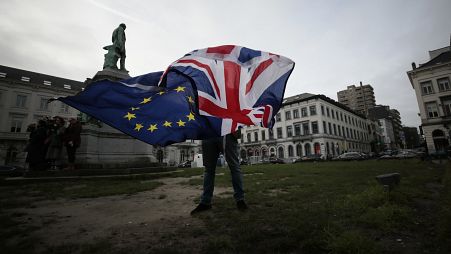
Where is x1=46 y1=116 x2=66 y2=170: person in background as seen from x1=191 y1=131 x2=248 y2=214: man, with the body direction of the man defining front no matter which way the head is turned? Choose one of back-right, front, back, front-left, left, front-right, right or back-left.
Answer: back-right

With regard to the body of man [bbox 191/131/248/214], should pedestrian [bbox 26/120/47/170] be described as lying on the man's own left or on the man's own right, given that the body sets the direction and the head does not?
on the man's own right

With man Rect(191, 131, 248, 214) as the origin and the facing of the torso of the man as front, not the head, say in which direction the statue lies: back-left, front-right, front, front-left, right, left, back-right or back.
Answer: back-right

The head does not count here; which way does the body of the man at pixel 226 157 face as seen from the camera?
toward the camera

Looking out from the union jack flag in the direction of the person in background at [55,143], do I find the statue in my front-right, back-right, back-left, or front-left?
front-right

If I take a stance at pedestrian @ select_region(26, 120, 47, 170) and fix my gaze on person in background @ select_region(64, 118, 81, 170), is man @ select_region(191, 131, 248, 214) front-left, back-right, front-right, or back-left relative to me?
front-right
